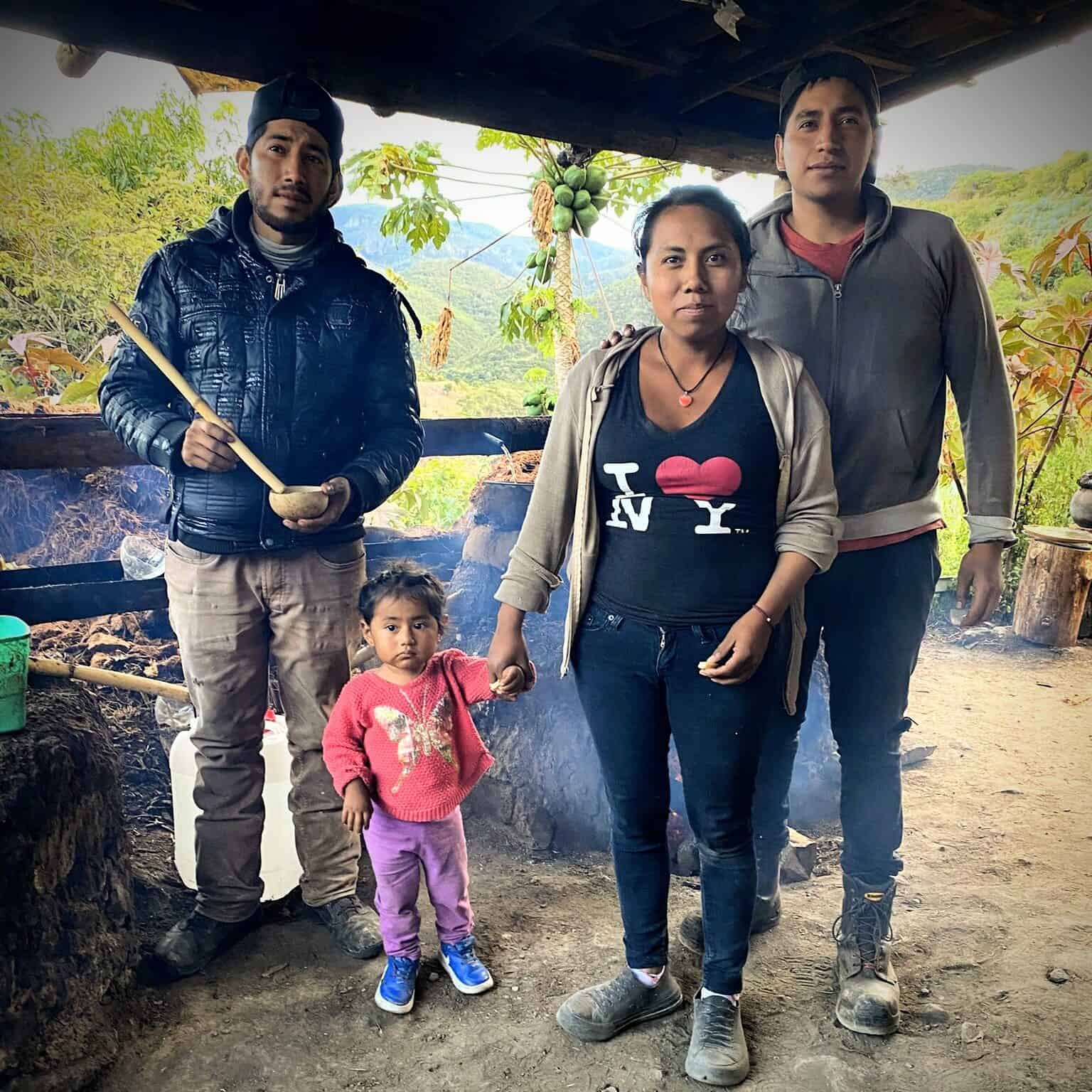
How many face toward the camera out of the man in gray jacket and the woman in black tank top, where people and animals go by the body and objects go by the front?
2

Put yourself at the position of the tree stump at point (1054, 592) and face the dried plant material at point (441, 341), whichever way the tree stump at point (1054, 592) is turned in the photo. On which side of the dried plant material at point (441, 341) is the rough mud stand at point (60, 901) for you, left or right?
left

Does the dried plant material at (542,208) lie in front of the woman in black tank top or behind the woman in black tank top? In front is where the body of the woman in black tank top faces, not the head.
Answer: behind

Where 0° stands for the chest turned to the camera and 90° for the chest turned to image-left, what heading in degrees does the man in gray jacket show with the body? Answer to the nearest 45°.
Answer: approximately 0°

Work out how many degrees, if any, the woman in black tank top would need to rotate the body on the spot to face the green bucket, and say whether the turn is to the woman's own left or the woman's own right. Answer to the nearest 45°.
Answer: approximately 90° to the woman's own right

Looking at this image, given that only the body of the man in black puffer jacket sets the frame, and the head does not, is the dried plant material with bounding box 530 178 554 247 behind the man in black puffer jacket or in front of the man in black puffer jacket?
behind

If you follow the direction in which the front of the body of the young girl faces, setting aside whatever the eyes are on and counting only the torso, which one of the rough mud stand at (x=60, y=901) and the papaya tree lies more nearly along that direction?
the rough mud stand
